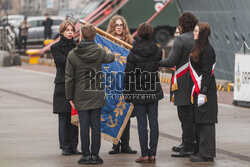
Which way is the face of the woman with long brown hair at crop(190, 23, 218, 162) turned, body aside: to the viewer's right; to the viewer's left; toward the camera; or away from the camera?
to the viewer's left

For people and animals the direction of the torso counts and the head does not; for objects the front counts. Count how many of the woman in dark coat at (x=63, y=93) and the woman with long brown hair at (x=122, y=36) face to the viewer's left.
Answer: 0

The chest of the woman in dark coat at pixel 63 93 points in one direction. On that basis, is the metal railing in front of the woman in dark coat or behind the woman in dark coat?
behind

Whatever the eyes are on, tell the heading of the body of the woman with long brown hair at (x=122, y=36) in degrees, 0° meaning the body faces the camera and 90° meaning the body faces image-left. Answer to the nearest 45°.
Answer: approximately 0°

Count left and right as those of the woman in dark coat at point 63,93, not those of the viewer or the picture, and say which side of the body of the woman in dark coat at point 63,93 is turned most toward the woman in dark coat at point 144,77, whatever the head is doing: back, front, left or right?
front

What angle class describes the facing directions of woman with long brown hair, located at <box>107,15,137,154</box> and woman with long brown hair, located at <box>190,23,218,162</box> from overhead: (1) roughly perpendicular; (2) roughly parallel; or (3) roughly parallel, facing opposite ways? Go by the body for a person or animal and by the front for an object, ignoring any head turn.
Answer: roughly perpendicular

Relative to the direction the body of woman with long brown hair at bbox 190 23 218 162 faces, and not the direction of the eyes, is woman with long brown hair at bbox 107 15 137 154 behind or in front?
in front

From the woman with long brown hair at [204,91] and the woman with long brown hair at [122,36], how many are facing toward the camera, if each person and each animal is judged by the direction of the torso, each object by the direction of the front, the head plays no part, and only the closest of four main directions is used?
1

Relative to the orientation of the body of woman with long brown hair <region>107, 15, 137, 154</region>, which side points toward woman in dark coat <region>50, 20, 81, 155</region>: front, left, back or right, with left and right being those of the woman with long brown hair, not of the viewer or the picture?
right

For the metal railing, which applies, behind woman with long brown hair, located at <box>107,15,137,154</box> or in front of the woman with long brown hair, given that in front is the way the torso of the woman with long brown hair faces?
behind

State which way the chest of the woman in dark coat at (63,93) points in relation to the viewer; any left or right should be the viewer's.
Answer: facing the viewer and to the right of the viewer

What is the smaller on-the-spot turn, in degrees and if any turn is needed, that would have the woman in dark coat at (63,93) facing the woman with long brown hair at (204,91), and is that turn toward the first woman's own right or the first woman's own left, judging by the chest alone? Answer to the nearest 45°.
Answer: approximately 45° to the first woman's own left

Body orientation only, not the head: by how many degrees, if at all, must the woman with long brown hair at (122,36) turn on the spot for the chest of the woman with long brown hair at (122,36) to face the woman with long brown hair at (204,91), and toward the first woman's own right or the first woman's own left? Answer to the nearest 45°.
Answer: approximately 45° to the first woman's own left

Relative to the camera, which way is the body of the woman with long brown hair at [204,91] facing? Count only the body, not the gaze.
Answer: to the viewer's left
